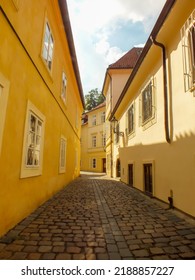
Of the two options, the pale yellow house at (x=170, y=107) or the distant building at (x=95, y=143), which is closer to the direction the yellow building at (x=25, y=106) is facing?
the pale yellow house

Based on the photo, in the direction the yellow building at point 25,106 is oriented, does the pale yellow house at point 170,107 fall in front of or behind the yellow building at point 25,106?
in front

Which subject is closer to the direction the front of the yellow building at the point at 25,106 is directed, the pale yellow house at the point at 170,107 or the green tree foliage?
the pale yellow house

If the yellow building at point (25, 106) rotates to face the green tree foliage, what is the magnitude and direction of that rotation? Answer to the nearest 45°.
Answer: approximately 90° to its left

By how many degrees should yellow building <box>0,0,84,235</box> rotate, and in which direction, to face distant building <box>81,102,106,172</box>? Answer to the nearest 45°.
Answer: approximately 90° to its left

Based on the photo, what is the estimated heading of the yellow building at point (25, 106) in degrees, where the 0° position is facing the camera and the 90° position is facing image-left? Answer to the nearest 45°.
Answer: approximately 270°
